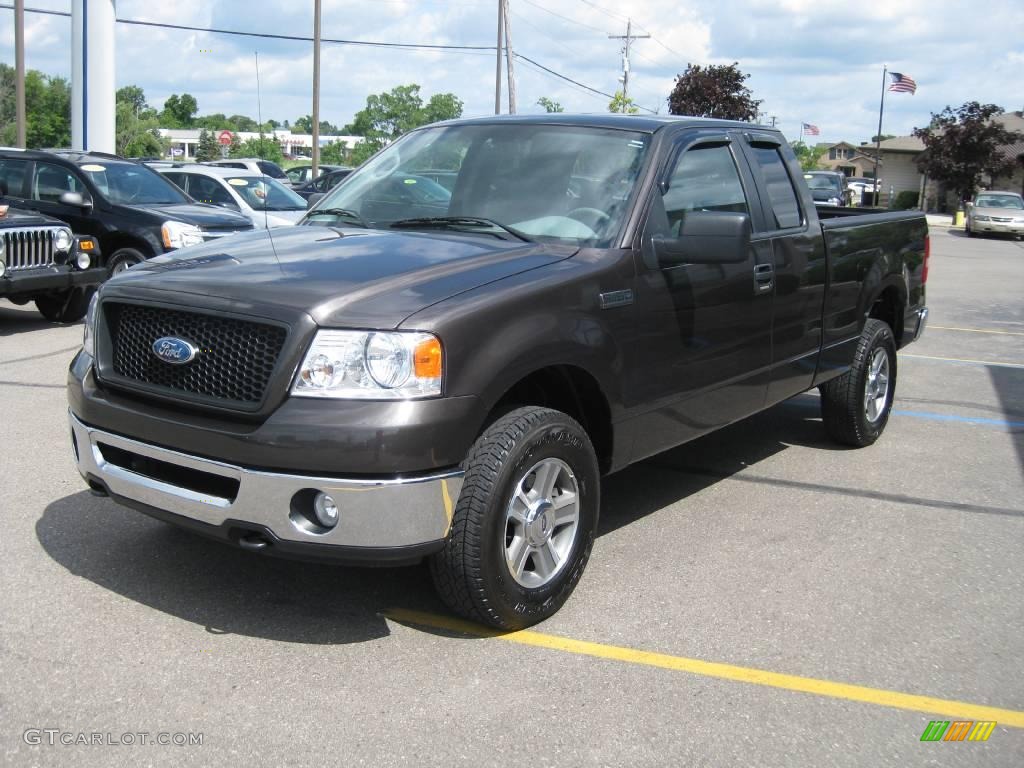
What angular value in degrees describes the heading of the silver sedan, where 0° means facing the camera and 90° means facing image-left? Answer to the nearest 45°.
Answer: approximately 0°

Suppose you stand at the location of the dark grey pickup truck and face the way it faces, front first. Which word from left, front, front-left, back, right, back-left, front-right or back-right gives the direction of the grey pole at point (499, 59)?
back-right

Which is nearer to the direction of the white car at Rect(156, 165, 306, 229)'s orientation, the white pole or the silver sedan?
the silver sedan

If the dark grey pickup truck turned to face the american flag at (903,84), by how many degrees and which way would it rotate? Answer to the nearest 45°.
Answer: approximately 135° to its right

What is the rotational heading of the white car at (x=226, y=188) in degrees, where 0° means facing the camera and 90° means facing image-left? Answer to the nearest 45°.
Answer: approximately 315°

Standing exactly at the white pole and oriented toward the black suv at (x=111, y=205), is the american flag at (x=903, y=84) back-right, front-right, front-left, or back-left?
back-left

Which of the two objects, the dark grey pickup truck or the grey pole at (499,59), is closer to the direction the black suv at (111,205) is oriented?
the dark grey pickup truck

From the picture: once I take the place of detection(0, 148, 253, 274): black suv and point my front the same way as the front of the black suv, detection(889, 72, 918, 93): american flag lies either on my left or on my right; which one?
on my left

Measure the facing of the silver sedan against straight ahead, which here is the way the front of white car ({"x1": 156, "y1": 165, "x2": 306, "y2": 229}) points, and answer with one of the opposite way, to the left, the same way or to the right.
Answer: to the right

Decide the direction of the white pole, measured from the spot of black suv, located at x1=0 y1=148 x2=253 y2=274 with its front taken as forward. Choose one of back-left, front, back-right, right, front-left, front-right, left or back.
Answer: back-left

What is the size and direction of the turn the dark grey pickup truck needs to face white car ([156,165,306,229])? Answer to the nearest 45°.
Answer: approximately 135° to its right

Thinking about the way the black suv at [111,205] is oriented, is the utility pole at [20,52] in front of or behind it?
behind

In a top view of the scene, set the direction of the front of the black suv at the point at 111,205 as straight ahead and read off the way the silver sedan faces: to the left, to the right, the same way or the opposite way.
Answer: to the right

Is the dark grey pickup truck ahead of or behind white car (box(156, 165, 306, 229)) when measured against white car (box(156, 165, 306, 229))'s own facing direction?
ahead

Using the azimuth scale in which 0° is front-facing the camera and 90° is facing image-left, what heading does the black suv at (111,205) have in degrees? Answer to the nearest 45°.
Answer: approximately 315°

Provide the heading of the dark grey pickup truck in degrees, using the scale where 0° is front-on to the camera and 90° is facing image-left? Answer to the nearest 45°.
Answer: approximately 45°
